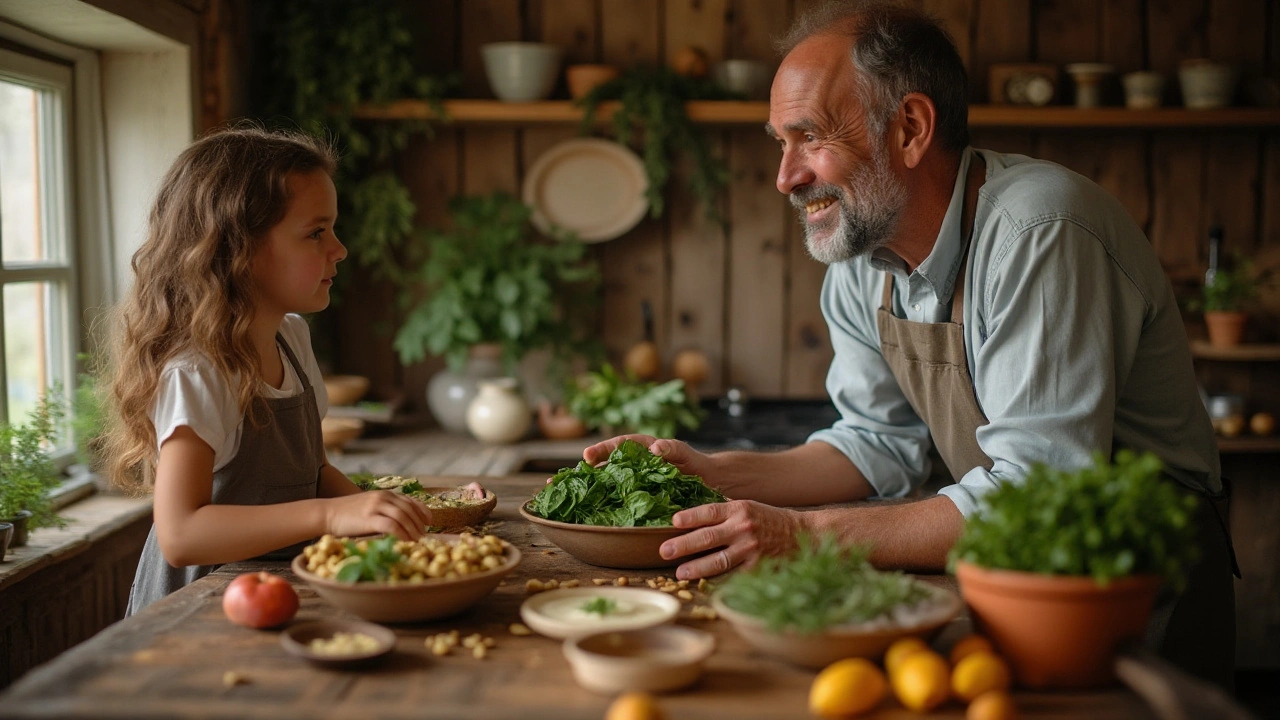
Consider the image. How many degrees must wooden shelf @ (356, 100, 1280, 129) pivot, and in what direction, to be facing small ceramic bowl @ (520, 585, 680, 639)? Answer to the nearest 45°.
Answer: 0° — it already faces it

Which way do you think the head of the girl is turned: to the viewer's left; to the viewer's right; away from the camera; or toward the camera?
to the viewer's right

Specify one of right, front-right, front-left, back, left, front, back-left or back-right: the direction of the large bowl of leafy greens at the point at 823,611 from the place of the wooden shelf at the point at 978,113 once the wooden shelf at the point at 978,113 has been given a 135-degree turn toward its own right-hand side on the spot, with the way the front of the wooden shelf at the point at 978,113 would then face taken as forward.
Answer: back-left

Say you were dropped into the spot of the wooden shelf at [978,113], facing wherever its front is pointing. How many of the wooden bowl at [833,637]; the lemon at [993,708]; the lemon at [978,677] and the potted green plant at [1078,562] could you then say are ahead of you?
4

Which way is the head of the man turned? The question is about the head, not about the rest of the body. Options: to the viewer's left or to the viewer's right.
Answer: to the viewer's left

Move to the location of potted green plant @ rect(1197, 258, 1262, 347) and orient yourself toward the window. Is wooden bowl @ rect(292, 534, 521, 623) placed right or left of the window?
left

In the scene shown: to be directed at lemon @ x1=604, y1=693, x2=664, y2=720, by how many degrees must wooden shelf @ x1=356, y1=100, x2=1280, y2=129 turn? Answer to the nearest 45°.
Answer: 0° — it already faces it

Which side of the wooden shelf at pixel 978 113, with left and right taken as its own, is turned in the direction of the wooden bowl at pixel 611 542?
front

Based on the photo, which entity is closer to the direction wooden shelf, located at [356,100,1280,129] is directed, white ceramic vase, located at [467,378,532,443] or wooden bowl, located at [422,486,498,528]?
the wooden bowl

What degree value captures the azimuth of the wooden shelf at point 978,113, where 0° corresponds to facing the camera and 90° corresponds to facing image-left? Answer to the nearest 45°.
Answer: approximately 0°

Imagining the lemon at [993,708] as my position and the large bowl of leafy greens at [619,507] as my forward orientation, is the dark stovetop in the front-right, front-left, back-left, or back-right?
front-right

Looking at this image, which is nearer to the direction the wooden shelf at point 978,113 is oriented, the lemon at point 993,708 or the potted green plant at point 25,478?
the lemon

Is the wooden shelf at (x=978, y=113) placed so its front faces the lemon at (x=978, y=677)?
yes

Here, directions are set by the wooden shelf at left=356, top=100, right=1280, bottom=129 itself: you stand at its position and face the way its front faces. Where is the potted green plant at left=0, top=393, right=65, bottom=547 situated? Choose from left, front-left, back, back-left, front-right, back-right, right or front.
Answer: front-right

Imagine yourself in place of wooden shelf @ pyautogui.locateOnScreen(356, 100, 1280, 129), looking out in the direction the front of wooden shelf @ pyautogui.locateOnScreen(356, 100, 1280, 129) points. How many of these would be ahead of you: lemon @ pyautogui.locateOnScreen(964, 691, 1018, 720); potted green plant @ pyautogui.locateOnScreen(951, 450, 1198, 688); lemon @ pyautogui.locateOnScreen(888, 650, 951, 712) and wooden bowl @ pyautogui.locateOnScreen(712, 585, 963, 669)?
4

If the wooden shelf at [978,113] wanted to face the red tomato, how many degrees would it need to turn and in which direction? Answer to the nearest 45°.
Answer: approximately 45° to its right

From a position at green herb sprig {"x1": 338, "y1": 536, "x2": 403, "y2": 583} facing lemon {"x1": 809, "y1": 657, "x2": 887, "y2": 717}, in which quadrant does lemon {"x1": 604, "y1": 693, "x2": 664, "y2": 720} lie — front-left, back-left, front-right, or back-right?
front-right

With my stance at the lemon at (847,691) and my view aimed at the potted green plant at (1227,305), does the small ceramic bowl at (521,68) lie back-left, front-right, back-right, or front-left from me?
front-left
